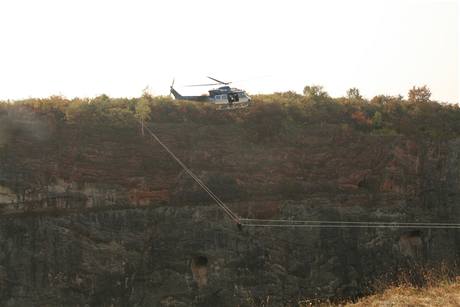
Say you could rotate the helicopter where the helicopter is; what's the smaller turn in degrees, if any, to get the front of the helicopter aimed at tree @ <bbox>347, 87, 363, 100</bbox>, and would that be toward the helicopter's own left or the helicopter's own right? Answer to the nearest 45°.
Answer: approximately 45° to the helicopter's own left

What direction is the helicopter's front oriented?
to the viewer's right

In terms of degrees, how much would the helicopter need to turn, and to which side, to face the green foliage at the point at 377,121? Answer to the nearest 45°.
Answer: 0° — it already faces it
